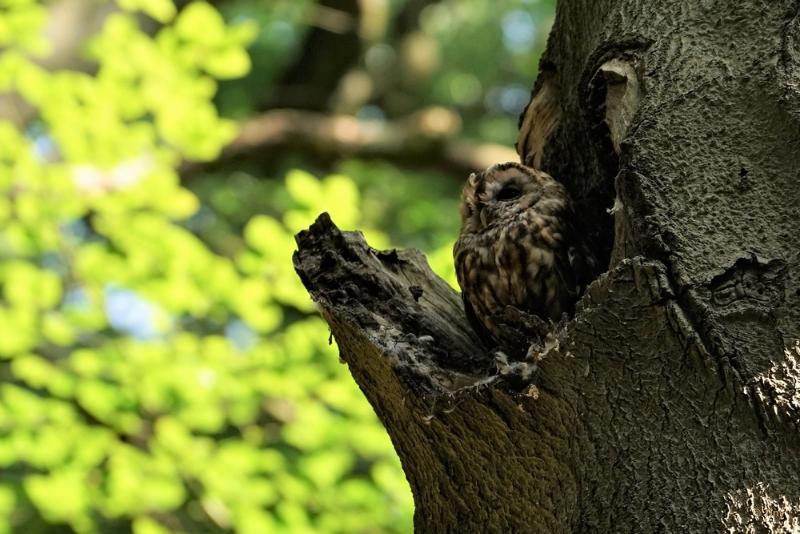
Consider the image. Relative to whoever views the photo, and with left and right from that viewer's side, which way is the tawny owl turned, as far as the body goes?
facing the viewer and to the left of the viewer
